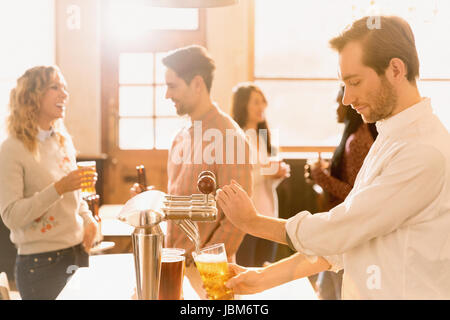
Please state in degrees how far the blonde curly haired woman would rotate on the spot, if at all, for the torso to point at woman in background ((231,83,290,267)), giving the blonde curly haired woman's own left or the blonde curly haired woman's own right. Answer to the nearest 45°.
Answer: approximately 90° to the blonde curly haired woman's own left

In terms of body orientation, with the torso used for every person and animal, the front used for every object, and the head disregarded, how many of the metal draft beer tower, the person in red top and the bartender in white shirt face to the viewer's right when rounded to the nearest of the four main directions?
1

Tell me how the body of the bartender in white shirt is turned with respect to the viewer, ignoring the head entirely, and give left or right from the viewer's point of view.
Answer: facing to the left of the viewer

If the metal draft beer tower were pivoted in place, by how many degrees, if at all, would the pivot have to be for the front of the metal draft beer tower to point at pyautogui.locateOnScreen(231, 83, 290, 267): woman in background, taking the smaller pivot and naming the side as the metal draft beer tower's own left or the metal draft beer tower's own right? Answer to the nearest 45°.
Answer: approximately 90° to the metal draft beer tower's own left

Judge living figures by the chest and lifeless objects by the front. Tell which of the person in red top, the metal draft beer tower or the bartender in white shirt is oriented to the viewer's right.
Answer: the metal draft beer tower

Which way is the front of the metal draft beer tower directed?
to the viewer's right

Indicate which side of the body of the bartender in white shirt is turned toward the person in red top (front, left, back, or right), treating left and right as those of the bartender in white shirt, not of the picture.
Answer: right

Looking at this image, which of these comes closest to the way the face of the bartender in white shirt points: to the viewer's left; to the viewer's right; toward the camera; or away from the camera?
to the viewer's left

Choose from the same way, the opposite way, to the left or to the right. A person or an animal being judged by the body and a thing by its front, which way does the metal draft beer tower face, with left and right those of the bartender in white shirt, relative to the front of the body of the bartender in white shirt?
the opposite way

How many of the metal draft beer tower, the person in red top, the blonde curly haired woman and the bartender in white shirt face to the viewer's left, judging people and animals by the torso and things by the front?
2

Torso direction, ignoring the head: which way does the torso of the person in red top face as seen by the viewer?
to the viewer's left

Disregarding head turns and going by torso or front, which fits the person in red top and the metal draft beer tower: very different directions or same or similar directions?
very different directions

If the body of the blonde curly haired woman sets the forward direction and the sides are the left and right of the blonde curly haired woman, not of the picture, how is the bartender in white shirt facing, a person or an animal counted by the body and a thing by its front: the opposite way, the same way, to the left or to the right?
the opposite way
